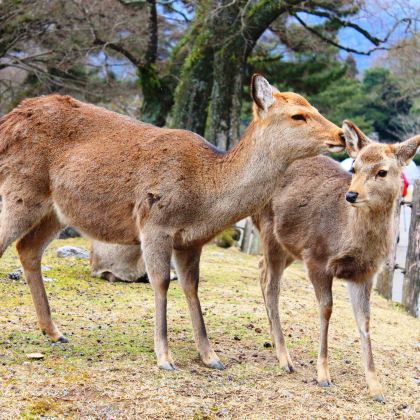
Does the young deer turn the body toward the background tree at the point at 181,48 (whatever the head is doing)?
no

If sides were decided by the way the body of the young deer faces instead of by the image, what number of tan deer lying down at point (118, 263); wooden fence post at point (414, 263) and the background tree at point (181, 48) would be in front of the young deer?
0

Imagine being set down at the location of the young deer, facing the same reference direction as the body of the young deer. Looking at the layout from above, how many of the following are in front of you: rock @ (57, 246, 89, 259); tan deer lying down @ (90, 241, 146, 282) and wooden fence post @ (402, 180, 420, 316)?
0

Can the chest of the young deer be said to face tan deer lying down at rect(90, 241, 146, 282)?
no

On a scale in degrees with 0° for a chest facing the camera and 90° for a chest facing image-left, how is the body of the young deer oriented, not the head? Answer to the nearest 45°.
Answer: approximately 315°

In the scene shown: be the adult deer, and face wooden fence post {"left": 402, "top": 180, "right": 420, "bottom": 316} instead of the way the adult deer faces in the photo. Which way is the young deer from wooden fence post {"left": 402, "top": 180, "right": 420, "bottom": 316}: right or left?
right

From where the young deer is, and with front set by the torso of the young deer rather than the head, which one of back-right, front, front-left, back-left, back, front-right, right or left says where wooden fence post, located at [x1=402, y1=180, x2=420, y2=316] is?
back-left

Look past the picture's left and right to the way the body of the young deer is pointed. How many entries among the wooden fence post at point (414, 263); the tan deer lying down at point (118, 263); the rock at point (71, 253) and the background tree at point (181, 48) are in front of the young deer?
0

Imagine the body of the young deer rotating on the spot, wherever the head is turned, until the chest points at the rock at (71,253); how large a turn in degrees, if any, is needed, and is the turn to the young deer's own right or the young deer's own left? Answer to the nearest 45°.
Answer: approximately 180°

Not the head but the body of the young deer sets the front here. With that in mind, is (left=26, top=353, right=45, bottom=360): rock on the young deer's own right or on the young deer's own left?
on the young deer's own right
